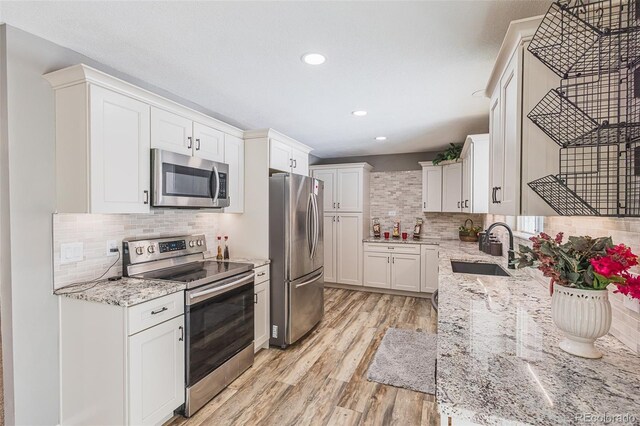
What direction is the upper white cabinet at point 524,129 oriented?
to the viewer's left

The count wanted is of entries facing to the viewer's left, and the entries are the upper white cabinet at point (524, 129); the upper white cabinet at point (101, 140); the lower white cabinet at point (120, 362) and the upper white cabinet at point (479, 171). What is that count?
2

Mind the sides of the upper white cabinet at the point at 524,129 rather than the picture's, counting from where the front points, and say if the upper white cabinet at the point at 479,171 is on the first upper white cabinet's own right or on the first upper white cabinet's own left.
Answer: on the first upper white cabinet's own right

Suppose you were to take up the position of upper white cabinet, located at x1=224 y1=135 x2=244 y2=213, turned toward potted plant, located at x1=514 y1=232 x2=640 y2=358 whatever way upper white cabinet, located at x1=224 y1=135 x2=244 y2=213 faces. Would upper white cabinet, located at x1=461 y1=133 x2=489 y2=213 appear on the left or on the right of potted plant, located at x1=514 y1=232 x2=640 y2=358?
left

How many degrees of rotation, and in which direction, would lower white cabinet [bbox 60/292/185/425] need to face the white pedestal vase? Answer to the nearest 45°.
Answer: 0° — it already faces it

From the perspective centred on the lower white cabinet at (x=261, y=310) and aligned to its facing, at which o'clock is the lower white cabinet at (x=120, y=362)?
the lower white cabinet at (x=120, y=362) is roughly at 3 o'clock from the lower white cabinet at (x=261, y=310).

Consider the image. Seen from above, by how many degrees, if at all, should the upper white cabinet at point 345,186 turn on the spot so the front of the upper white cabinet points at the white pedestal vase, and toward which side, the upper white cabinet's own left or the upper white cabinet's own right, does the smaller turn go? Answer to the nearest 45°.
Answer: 0° — it already faces it

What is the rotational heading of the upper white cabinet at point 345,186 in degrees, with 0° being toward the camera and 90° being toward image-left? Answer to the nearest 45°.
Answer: approximately 0°

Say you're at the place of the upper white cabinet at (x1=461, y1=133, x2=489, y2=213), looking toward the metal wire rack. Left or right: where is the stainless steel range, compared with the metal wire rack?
right
